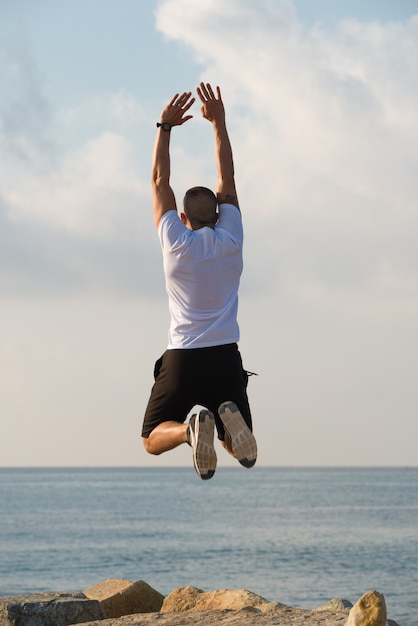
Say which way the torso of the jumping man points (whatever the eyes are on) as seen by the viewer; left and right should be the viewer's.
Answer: facing away from the viewer

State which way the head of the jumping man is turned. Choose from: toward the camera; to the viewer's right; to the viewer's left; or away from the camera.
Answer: away from the camera
